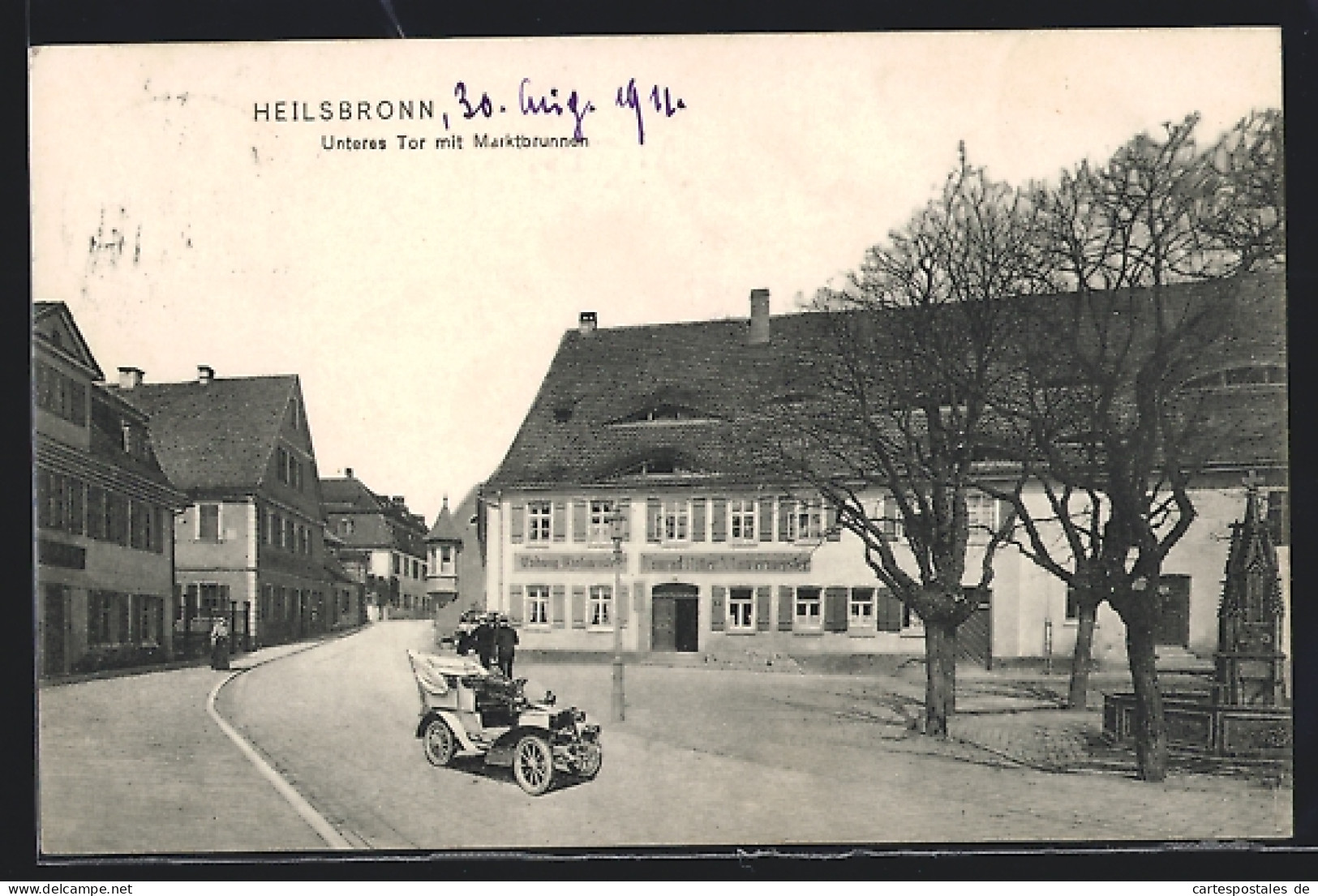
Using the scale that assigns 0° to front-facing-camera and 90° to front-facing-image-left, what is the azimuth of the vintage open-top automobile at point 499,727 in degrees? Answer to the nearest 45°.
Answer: approximately 315°

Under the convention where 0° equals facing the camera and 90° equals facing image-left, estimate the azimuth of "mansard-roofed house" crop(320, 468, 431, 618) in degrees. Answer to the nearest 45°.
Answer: approximately 315°

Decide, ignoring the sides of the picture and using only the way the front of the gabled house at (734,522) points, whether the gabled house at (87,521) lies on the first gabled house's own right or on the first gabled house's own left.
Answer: on the first gabled house's own right

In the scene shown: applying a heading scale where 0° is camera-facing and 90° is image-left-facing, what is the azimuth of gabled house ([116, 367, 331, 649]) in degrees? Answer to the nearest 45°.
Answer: approximately 315°

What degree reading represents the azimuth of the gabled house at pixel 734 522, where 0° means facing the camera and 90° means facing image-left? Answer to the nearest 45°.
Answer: approximately 0°

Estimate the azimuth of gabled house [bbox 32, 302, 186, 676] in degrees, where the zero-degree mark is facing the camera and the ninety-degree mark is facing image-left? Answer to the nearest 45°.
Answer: approximately 315°
